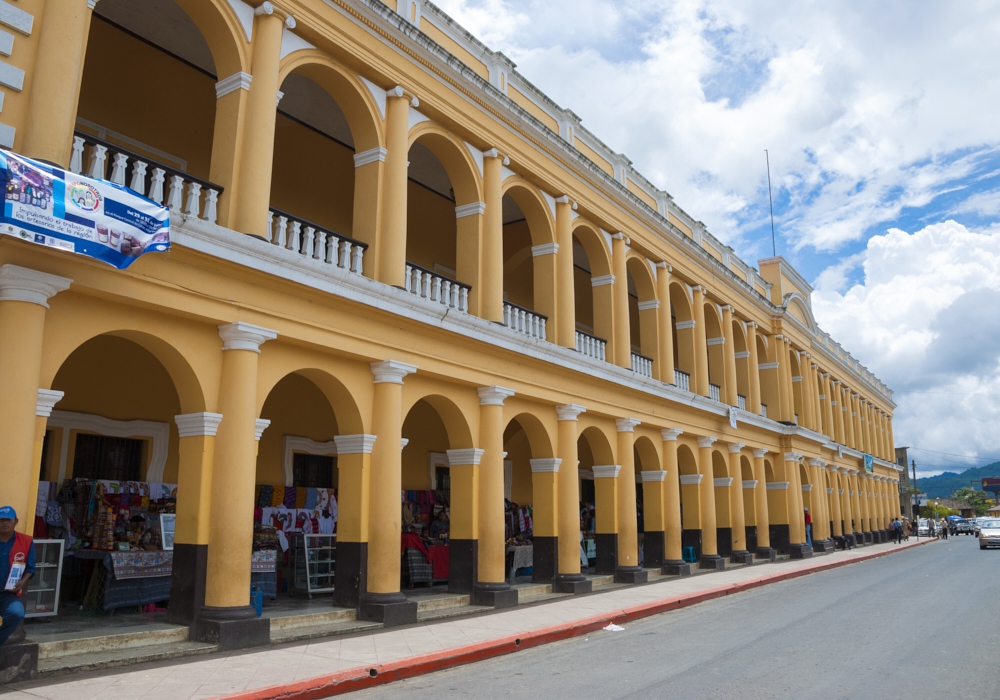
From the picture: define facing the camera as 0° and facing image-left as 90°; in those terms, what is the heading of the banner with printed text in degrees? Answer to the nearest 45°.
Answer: approximately 315°

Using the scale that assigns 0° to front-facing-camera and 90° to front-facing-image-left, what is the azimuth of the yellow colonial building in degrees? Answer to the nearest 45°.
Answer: approximately 315°

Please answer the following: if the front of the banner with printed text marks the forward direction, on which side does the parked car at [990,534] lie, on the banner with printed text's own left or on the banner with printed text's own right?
on the banner with printed text's own left

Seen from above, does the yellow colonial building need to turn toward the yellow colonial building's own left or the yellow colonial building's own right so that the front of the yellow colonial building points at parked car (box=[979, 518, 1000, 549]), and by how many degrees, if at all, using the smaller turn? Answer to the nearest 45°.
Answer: approximately 90° to the yellow colonial building's own left
